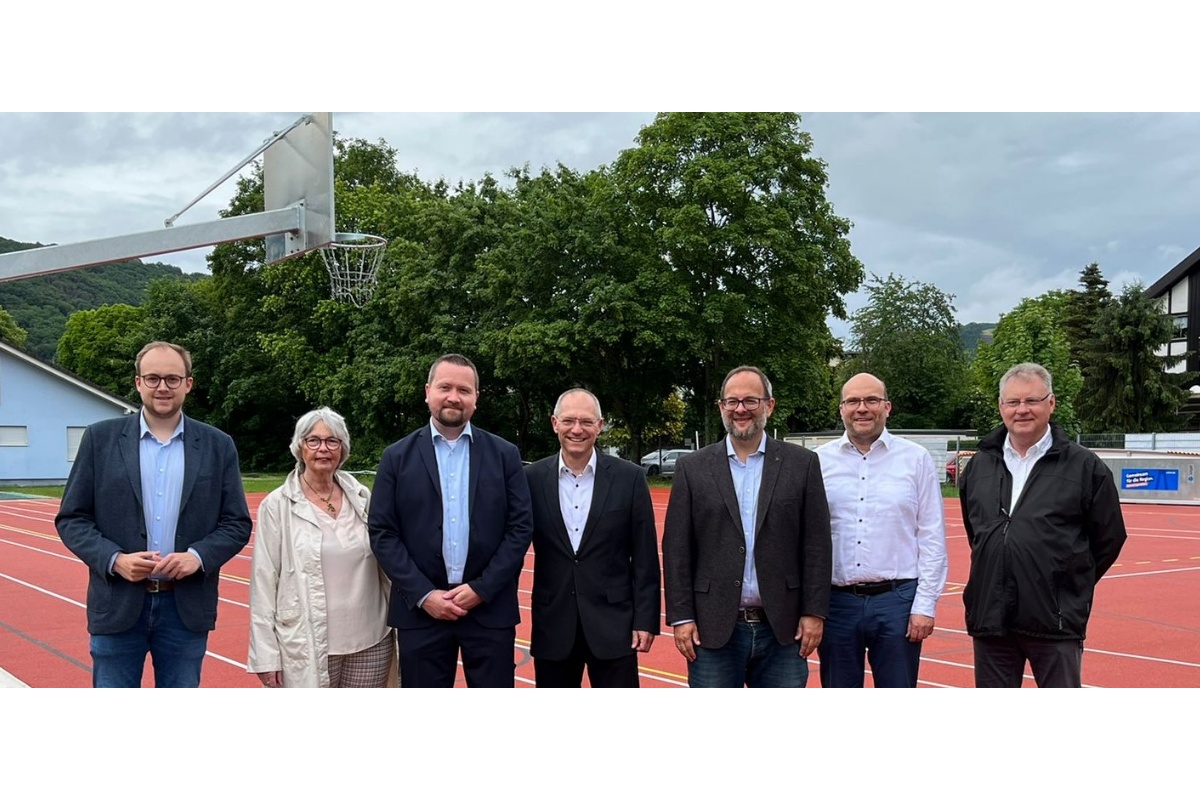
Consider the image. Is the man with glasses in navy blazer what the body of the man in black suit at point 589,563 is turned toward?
no

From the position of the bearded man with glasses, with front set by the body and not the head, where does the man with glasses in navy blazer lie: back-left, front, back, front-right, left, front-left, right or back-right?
right

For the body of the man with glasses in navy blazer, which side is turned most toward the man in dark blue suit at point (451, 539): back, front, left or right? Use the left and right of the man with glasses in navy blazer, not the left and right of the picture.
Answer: left

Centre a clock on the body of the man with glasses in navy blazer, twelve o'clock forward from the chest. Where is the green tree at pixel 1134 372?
The green tree is roughly at 8 o'clock from the man with glasses in navy blazer.

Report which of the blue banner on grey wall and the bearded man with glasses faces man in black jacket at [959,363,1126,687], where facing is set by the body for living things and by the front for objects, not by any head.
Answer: the blue banner on grey wall

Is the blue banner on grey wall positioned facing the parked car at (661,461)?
no

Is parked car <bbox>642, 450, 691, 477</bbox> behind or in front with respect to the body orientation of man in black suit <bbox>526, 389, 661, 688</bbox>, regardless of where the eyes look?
behind

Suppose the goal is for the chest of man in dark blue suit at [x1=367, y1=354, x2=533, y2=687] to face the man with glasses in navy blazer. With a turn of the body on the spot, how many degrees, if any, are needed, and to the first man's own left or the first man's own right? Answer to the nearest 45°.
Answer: approximately 90° to the first man's own right

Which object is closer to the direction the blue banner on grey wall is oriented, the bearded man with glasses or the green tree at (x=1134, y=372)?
the bearded man with glasses

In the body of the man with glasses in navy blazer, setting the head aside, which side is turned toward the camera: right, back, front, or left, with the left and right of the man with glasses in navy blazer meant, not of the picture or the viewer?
front

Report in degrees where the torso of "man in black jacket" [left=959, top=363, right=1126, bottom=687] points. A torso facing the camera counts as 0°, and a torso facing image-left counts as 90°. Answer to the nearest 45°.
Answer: approximately 45°

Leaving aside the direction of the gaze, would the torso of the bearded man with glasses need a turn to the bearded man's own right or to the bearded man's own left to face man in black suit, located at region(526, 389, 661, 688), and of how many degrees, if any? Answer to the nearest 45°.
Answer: approximately 90° to the bearded man's own right

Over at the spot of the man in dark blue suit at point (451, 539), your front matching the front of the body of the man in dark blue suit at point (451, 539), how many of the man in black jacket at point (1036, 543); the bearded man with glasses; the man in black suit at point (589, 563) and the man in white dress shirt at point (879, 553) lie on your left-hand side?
4

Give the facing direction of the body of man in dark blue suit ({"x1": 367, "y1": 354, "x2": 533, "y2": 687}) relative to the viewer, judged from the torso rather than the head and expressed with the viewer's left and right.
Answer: facing the viewer

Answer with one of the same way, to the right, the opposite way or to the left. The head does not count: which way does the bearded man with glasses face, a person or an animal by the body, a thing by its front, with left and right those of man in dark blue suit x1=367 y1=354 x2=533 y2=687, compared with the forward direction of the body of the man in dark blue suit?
the same way

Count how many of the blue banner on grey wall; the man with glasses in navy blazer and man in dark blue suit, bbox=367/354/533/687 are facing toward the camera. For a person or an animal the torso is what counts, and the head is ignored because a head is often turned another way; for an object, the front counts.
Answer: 3
